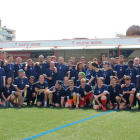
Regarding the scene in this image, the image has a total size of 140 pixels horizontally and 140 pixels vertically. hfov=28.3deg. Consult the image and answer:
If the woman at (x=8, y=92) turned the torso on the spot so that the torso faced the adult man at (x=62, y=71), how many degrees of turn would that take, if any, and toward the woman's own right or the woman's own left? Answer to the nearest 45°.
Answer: approximately 90° to the woman's own left

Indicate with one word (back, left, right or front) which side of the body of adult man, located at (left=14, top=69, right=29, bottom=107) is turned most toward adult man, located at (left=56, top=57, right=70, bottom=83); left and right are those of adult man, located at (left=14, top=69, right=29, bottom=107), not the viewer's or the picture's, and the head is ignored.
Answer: left

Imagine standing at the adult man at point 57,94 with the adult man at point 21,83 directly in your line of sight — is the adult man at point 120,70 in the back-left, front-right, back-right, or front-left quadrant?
back-right

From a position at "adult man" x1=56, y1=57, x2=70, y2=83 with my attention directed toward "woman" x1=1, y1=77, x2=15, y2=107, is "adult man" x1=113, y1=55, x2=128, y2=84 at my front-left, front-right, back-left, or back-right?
back-left

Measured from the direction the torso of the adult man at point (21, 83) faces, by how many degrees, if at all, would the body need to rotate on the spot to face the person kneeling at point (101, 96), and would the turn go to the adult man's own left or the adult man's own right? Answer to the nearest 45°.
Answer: approximately 45° to the adult man's own left

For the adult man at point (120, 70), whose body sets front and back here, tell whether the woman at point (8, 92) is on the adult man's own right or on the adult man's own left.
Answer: on the adult man's own right

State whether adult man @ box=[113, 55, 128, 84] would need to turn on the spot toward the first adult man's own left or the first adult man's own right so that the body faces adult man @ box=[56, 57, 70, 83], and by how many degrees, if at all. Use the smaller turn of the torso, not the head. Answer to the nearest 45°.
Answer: approximately 90° to the first adult man's own right

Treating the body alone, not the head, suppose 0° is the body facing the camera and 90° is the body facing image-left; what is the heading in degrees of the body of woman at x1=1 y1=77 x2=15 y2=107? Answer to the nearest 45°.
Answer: approximately 0°

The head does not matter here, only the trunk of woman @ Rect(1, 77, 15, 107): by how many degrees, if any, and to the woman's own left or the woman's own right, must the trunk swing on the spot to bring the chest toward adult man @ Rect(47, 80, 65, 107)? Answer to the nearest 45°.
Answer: approximately 90° to the woman's own left

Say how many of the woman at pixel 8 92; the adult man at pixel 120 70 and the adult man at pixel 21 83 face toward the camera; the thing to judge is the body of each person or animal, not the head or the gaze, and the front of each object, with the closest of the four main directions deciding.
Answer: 3

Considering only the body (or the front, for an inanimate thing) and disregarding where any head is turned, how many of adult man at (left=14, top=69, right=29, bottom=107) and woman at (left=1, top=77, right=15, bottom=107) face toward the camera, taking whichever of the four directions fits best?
2
